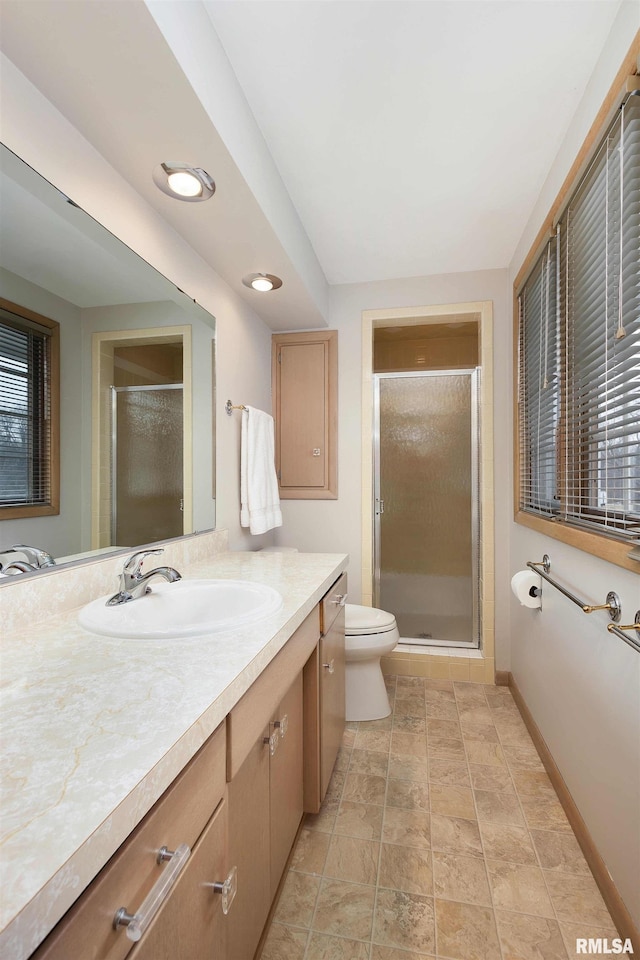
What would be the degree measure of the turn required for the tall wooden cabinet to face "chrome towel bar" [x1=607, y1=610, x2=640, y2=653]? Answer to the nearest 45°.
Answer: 0° — it already faces it

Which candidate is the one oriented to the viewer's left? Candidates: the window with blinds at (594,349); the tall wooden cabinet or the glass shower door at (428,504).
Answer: the window with blinds

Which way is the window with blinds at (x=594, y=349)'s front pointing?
to the viewer's left

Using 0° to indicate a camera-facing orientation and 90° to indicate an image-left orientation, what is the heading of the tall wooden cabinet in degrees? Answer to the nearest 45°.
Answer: approximately 0°

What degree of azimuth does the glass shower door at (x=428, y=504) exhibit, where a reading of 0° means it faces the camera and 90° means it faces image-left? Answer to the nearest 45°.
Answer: approximately 0°

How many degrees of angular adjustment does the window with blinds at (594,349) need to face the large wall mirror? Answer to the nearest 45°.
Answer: approximately 45° to its left

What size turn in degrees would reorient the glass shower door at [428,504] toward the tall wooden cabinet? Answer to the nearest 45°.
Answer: approximately 90° to its right
